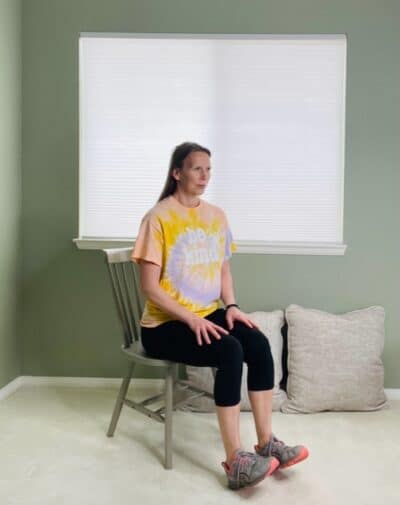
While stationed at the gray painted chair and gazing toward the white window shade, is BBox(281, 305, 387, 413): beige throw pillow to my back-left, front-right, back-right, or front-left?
front-right

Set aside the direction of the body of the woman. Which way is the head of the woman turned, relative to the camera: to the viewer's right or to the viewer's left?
to the viewer's right

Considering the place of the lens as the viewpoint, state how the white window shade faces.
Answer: facing the viewer

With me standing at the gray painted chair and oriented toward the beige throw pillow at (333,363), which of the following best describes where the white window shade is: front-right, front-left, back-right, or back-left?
front-left

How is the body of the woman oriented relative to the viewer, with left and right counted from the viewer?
facing the viewer and to the right of the viewer

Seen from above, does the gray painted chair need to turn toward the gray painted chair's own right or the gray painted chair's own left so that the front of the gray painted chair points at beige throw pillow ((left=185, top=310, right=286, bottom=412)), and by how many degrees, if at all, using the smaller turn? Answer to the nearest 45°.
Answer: approximately 90° to the gray painted chair's own left

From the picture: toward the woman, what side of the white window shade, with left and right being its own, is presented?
front
